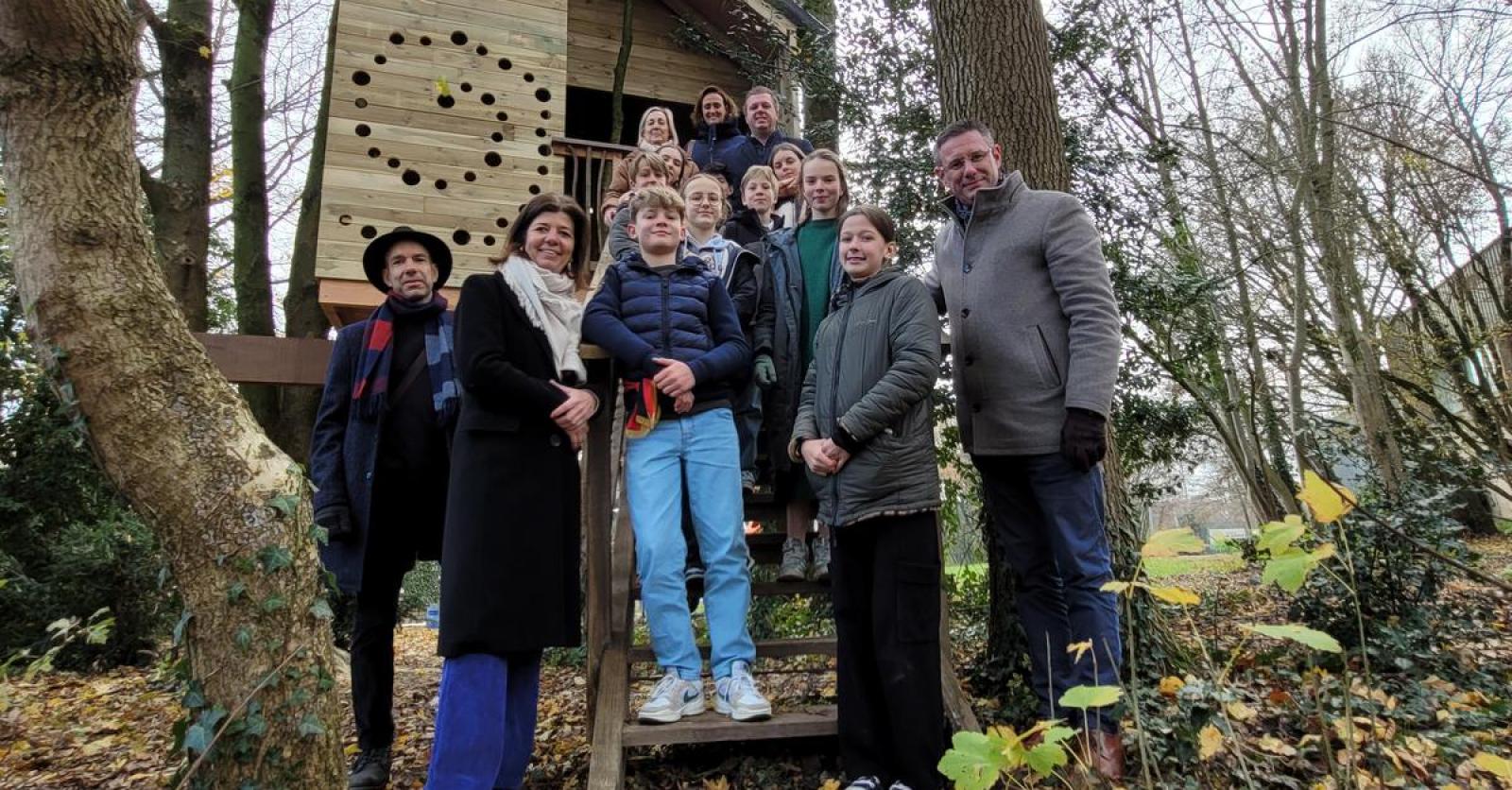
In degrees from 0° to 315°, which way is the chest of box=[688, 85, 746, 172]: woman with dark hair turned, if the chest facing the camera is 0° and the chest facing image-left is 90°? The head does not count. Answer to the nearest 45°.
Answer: approximately 0°

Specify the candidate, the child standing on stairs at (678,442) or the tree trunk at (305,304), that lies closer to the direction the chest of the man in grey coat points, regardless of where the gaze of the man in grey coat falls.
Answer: the child standing on stairs

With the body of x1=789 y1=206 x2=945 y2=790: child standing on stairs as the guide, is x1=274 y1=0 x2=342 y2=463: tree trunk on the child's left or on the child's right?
on the child's right

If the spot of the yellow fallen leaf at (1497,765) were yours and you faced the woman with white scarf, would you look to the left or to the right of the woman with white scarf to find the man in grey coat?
right

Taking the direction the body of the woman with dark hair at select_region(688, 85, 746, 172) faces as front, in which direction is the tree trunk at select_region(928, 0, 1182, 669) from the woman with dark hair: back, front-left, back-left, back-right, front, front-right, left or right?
front-left

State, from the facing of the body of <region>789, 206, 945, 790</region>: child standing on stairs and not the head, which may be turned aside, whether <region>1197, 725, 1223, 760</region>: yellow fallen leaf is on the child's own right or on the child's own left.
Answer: on the child's own left

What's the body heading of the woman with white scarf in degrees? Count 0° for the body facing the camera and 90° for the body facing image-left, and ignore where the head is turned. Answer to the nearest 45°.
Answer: approximately 315°
